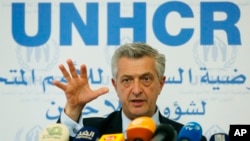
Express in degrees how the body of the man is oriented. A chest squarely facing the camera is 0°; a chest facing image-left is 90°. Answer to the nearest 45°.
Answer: approximately 0°

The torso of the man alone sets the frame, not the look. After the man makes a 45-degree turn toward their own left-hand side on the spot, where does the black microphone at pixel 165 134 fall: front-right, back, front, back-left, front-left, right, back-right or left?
front-right

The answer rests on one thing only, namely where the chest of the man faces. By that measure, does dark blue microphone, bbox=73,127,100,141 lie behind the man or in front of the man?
in front
